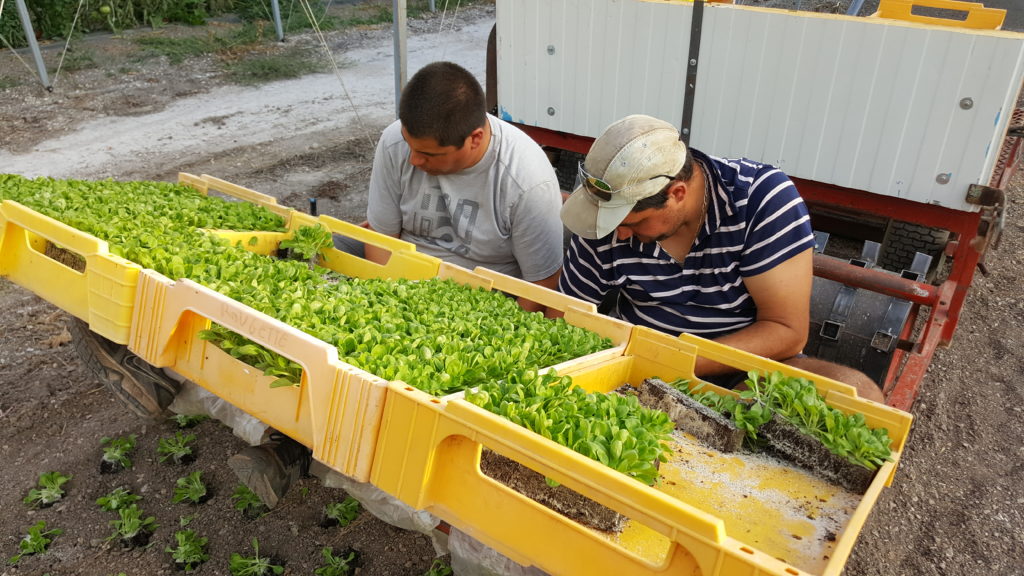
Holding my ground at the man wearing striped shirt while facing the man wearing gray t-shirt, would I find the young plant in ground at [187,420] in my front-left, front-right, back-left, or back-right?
front-left

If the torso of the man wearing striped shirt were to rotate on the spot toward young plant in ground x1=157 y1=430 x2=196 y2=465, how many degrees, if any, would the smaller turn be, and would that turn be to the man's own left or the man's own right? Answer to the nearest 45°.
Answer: approximately 45° to the man's own right

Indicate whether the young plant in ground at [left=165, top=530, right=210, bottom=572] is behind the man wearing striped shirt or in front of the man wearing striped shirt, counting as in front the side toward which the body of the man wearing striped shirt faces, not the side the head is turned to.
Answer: in front

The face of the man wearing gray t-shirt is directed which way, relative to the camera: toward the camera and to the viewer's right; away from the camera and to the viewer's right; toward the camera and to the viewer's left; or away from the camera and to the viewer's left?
toward the camera and to the viewer's left

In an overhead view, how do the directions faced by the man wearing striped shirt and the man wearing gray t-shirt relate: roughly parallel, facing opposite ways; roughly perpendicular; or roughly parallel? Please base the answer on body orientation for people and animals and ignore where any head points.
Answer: roughly parallel

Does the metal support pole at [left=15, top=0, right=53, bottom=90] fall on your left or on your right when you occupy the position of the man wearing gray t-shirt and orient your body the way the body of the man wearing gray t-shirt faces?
on your right

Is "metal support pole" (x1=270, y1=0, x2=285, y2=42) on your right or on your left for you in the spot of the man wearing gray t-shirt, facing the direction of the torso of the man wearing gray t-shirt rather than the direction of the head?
on your right

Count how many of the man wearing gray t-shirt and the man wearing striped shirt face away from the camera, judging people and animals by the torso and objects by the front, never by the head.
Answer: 0

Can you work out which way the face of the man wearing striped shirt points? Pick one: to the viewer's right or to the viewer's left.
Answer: to the viewer's left

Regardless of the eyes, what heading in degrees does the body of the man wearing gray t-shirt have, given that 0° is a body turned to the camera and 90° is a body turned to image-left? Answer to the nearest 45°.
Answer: approximately 45°

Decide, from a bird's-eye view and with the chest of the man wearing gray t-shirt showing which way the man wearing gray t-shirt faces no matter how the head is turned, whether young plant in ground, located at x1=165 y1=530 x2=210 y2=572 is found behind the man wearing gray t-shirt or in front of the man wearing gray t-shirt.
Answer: in front

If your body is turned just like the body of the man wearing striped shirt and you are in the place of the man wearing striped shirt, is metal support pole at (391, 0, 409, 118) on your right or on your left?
on your right

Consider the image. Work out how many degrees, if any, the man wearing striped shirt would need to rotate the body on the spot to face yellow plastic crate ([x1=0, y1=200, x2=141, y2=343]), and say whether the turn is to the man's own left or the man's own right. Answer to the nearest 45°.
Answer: approximately 45° to the man's own right
